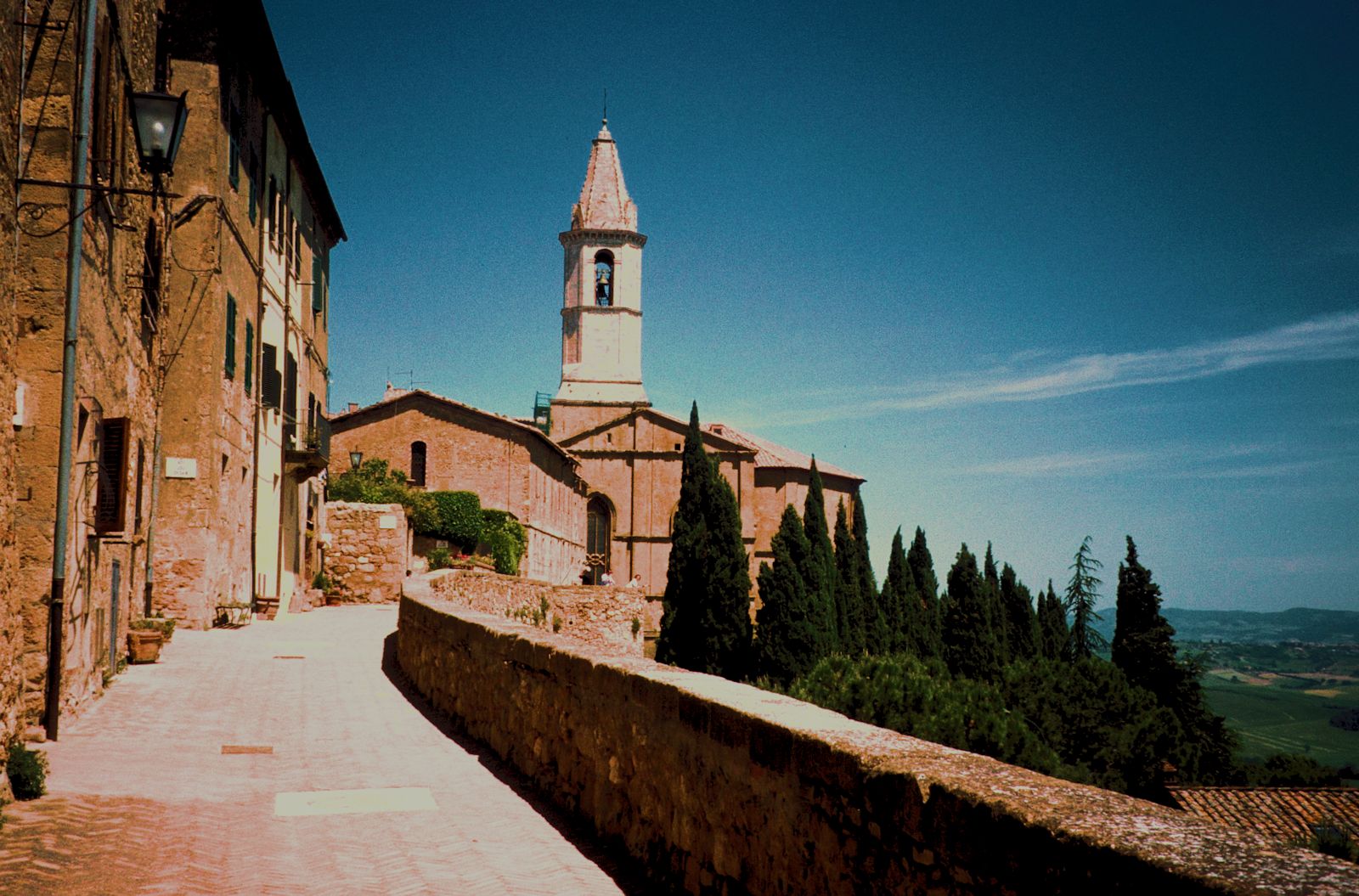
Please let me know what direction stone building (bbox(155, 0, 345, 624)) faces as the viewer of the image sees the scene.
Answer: facing to the right of the viewer

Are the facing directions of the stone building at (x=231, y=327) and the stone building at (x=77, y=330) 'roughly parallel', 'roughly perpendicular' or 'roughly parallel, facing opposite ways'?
roughly parallel

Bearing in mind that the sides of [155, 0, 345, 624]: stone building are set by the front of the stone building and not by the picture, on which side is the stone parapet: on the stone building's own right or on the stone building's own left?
on the stone building's own right

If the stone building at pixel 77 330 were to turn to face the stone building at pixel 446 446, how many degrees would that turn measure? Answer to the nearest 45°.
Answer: approximately 90° to its left

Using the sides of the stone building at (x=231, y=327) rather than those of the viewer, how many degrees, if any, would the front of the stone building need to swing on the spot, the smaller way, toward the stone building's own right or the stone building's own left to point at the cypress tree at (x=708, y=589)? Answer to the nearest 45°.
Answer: approximately 45° to the stone building's own left

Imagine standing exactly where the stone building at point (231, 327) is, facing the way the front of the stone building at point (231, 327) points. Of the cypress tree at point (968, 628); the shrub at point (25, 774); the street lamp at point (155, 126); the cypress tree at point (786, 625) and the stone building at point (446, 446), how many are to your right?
2

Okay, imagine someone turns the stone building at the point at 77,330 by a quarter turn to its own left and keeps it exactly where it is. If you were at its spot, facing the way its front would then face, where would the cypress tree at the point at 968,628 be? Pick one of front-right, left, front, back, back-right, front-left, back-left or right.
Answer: front-right

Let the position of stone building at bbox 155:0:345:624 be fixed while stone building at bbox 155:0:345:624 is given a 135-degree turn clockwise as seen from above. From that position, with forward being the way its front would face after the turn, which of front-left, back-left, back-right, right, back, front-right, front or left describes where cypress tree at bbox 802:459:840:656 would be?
back

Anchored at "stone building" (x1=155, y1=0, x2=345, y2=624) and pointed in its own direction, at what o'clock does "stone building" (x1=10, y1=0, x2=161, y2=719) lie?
"stone building" (x1=10, y1=0, x2=161, y2=719) is roughly at 3 o'clock from "stone building" (x1=155, y1=0, x2=345, y2=624).

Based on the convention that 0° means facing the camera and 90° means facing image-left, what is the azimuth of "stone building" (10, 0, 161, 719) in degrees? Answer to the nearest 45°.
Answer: approximately 270°

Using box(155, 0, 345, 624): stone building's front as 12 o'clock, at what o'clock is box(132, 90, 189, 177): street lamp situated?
The street lamp is roughly at 3 o'clock from the stone building.

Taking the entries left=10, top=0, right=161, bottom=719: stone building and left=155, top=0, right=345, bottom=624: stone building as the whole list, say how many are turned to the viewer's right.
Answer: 2

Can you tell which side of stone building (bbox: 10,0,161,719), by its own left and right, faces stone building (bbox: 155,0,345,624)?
left
